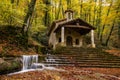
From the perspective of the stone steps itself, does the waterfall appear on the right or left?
on its right

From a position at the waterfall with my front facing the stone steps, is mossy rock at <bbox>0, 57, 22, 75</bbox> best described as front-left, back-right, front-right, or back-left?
back-right

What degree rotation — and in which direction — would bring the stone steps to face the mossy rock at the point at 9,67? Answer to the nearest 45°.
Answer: approximately 45° to its right

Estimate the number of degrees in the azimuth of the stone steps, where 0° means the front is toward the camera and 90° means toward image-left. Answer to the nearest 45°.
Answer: approximately 0°
